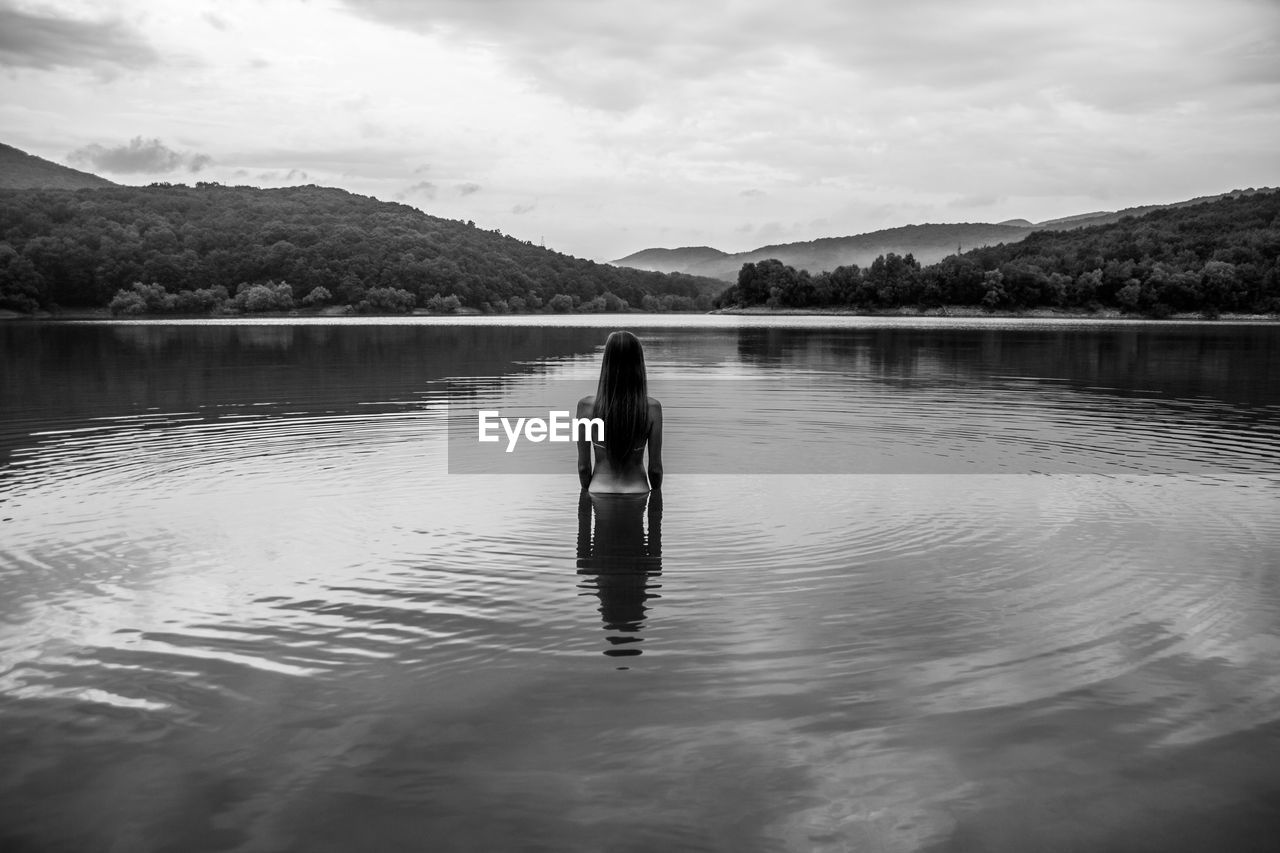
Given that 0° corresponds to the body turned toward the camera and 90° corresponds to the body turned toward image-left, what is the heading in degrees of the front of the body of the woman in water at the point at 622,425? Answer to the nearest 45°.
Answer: approximately 180°

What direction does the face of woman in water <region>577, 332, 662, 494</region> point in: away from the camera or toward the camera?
away from the camera
